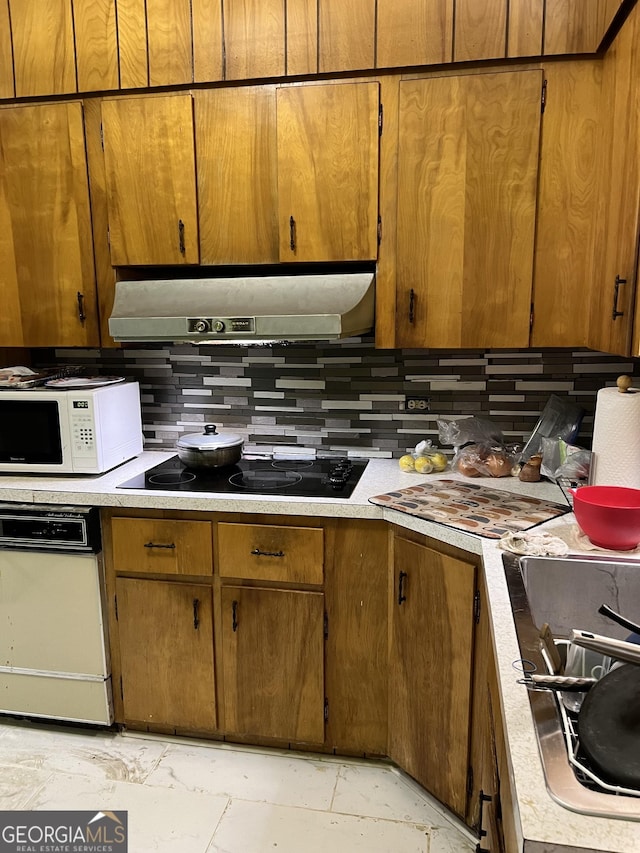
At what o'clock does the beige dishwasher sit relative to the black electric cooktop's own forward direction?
The beige dishwasher is roughly at 3 o'clock from the black electric cooktop.

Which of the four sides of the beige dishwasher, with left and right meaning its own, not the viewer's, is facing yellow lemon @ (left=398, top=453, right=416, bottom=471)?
left

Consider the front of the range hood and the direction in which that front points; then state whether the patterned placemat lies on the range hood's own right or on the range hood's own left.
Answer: on the range hood's own left

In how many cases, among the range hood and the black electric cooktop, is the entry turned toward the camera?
2

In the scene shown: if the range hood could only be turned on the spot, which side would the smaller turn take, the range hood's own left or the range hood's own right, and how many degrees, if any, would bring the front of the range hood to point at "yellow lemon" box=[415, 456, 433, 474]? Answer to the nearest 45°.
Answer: approximately 90° to the range hood's own left

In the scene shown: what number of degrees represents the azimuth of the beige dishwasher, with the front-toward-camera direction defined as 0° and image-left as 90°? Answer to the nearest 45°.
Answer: approximately 0°

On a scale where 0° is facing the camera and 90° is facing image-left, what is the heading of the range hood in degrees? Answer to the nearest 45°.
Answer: approximately 0°
